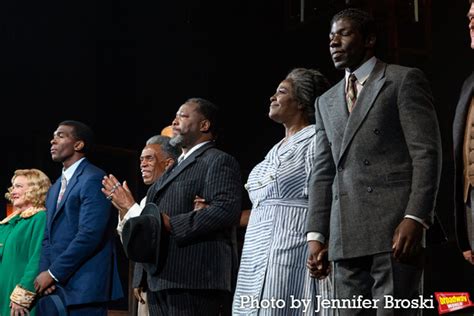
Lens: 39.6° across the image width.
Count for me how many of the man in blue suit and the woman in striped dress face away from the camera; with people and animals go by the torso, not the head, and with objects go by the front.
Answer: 0

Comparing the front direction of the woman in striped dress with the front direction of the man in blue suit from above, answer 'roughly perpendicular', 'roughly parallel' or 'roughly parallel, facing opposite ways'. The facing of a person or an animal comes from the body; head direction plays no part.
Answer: roughly parallel

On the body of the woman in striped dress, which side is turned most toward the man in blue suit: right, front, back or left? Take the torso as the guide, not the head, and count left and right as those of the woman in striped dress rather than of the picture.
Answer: right

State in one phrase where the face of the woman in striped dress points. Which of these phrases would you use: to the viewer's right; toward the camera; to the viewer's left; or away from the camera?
to the viewer's left

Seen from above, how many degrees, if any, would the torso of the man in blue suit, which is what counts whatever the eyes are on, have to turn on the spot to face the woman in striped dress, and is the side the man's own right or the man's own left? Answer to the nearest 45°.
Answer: approximately 90° to the man's own left

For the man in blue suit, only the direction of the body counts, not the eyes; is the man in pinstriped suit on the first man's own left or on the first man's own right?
on the first man's own left
